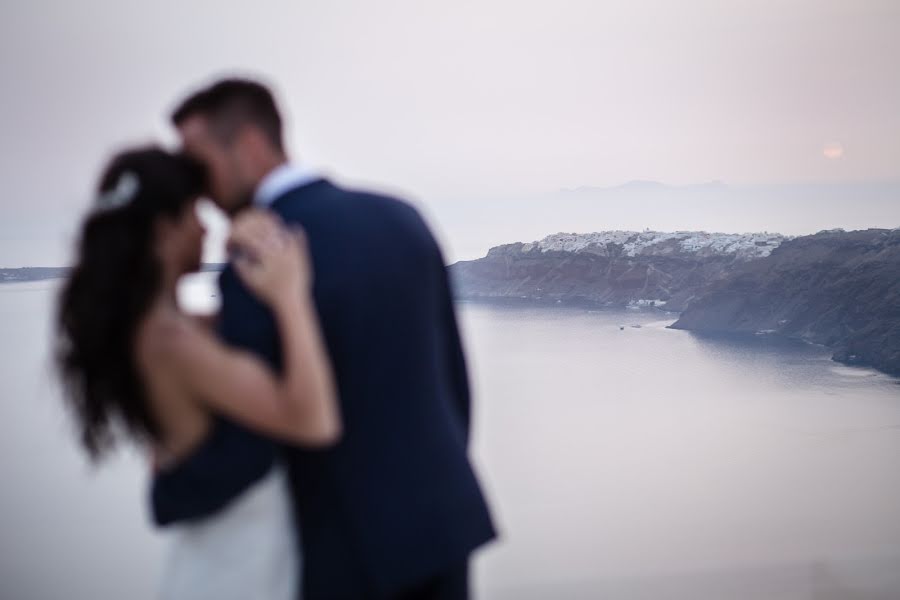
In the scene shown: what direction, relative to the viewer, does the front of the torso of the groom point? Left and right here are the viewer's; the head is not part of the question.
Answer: facing away from the viewer and to the left of the viewer

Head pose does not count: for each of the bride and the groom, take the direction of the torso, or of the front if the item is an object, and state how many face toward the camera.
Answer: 0

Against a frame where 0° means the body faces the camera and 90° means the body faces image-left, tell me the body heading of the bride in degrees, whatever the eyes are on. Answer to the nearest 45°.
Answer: approximately 225°

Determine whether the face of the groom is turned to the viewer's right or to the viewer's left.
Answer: to the viewer's left
